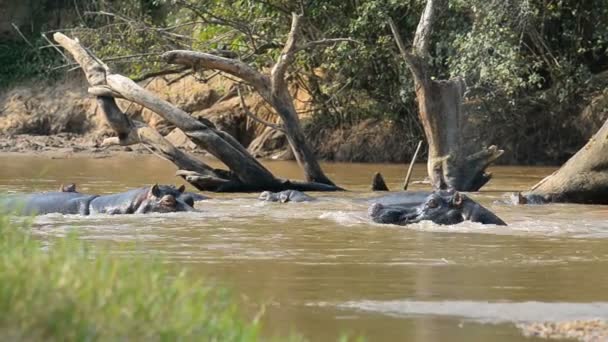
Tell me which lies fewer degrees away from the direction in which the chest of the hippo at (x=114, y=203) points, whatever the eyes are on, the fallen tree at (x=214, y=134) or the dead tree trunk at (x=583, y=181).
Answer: the dead tree trunk

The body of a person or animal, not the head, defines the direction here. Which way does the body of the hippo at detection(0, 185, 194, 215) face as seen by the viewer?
to the viewer's right

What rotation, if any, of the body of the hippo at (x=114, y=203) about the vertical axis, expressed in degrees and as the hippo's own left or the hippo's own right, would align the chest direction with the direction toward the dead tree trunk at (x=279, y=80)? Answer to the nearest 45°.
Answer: approximately 45° to the hippo's own left

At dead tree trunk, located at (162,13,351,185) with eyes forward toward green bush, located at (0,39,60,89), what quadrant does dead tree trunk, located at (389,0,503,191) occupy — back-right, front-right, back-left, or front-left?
back-right

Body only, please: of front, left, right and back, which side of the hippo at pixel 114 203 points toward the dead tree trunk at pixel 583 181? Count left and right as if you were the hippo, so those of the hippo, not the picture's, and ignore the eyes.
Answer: front

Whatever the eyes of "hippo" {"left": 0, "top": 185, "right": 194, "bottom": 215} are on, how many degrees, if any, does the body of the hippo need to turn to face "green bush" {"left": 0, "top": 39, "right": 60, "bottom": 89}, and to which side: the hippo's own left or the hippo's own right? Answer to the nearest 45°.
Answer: approximately 90° to the hippo's own left
